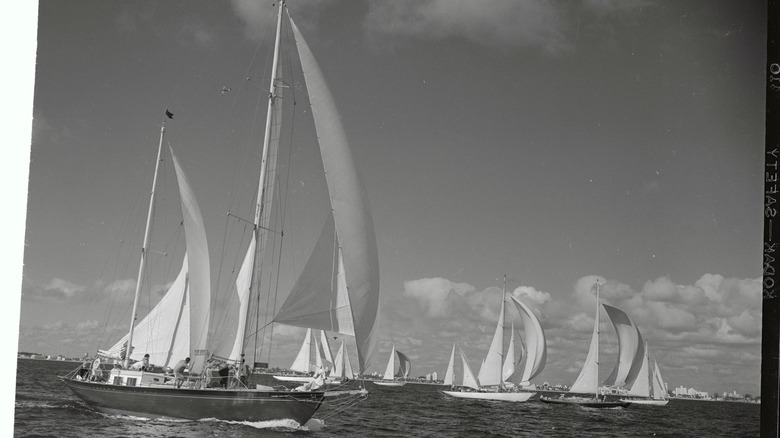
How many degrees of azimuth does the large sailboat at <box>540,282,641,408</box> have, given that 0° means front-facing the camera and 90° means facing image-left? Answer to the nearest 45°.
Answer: approximately 270°

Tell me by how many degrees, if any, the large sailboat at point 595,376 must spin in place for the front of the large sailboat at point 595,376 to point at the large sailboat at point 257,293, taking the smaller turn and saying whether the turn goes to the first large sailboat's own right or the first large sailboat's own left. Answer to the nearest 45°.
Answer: approximately 135° to the first large sailboat's own right

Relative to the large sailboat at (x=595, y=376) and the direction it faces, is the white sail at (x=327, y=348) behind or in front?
behind

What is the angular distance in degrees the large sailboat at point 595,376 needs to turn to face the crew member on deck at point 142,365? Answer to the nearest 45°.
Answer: approximately 135° to its right

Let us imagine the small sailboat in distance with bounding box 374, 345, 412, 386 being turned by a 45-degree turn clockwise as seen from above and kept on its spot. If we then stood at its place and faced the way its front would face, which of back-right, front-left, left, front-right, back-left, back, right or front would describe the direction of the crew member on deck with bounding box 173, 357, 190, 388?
right
